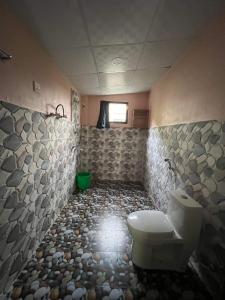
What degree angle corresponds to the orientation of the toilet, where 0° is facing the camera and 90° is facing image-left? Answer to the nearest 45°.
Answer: approximately 90°

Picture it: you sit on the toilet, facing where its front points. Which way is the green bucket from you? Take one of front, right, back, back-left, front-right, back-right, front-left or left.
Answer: front-right

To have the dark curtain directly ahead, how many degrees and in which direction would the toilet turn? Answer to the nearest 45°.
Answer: approximately 45° to its right

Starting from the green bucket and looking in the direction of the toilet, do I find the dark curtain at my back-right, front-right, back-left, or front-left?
back-left
